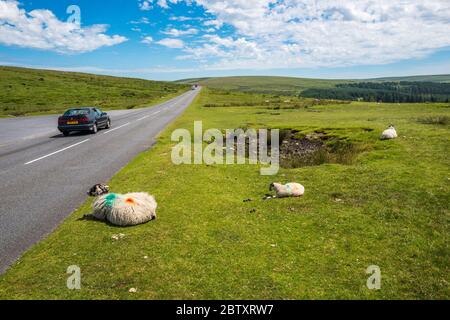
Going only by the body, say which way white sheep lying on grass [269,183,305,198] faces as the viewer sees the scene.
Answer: to the viewer's left

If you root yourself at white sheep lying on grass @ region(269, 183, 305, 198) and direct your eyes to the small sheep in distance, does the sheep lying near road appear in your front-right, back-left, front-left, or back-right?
back-left

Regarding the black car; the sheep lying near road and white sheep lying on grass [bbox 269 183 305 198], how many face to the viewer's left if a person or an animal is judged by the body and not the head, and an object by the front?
2

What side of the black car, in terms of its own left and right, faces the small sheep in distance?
right

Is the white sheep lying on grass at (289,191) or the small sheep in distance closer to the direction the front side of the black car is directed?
the small sheep in distance

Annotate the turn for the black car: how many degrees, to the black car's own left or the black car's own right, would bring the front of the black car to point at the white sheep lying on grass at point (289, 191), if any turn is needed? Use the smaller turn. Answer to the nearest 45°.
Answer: approximately 135° to the black car's own right

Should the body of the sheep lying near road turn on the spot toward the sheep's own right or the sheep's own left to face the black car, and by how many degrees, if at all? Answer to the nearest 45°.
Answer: approximately 90° to the sheep's own right

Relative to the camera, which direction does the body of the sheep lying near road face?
to the viewer's left

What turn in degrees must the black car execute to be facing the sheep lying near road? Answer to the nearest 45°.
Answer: approximately 135° to its right

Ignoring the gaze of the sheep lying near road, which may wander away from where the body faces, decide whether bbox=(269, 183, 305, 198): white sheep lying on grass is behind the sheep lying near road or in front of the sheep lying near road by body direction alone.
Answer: behind

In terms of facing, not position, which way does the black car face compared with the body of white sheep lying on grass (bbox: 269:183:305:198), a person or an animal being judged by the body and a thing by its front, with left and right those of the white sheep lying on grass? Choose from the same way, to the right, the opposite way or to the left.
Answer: to the right
